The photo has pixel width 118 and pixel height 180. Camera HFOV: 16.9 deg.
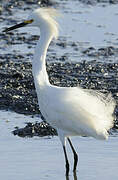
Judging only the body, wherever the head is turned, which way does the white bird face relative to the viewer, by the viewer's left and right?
facing to the left of the viewer
